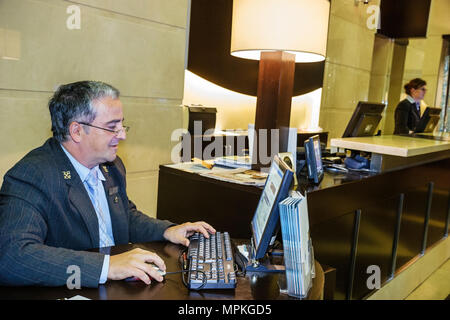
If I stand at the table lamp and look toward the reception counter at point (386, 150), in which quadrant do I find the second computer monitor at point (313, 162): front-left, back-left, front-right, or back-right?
front-right

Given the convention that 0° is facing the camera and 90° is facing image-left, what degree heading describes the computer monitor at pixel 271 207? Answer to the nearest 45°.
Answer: approximately 90°

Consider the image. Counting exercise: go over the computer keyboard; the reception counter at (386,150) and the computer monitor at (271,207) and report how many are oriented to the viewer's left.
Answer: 2

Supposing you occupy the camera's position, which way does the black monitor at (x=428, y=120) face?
facing away from the viewer and to the left of the viewer

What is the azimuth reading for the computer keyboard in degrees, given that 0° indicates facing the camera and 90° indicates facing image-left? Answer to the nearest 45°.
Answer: approximately 90°

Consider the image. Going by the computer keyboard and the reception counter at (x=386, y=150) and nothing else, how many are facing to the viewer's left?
1

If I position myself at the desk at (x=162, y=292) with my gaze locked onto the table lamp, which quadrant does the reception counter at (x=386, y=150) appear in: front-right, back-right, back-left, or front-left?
front-right

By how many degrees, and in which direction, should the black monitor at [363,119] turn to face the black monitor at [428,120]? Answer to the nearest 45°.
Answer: approximately 45° to its right

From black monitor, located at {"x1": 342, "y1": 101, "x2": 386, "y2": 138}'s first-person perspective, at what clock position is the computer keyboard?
The computer keyboard is roughly at 8 o'clock from the black monitor.
